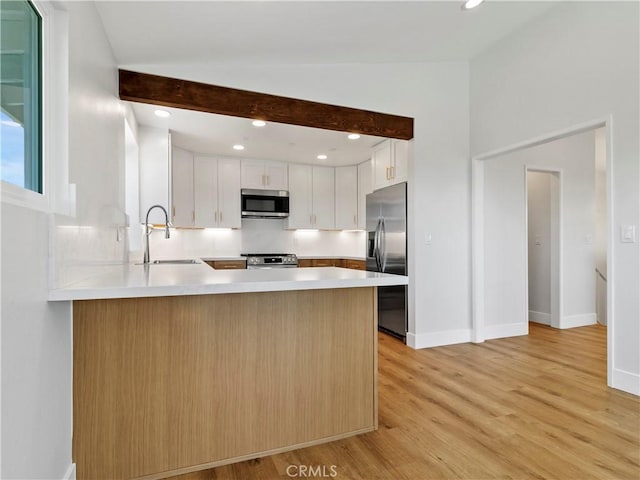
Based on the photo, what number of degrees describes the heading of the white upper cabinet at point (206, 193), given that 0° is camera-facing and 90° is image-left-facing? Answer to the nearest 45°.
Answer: approximately 0°

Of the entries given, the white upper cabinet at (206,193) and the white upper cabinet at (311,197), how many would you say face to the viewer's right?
0

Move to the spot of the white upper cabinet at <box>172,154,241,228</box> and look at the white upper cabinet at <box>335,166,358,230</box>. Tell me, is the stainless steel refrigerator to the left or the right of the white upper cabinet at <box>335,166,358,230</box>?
right

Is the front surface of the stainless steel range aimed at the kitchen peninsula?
yes

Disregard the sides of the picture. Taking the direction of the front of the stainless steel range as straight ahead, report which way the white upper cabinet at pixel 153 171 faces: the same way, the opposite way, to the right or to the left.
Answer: to the left

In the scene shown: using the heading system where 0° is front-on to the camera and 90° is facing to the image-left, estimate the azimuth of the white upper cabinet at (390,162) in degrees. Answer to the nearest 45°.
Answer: approximately 45°

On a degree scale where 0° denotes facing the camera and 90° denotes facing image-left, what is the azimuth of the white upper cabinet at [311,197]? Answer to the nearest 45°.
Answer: approximately 0°

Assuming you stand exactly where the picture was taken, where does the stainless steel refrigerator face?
facing the viewer and to the left of the viewer

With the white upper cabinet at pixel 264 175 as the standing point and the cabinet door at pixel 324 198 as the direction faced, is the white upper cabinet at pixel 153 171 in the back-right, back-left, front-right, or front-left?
back-right

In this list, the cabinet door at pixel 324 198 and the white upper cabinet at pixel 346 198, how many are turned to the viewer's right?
0

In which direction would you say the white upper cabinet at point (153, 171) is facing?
to the viewer's right

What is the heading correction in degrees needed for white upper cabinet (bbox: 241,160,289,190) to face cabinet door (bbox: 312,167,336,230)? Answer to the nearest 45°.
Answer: approximately 90° to its left

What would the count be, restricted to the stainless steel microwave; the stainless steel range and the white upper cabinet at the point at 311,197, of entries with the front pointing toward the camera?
3

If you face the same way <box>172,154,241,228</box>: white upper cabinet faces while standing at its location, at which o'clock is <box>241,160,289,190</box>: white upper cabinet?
<box>241,160,289,190</box>: white upper cabinet is roughly at 9 o'clock from <box>172,154,241,228</box>: white upper cabinet.
